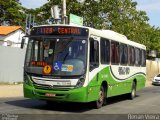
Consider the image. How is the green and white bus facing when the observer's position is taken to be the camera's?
facing the viewer and to the left of the viewer
